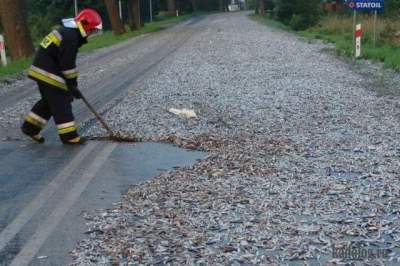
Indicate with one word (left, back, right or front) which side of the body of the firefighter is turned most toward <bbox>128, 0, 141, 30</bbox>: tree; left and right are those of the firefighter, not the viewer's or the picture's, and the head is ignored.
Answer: left

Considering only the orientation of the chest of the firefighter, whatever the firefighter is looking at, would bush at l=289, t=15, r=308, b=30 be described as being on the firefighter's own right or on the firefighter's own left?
on the firefighter's own left

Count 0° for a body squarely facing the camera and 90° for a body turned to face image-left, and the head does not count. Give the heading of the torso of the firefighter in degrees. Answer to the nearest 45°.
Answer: approximately 270°

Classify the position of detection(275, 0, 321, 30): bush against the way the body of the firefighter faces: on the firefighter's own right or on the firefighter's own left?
on the firefighter's own left

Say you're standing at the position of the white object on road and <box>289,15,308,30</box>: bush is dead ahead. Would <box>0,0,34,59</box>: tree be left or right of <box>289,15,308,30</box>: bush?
left

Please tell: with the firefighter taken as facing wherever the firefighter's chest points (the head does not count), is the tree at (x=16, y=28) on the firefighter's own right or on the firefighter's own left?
on the firefighter's own left
